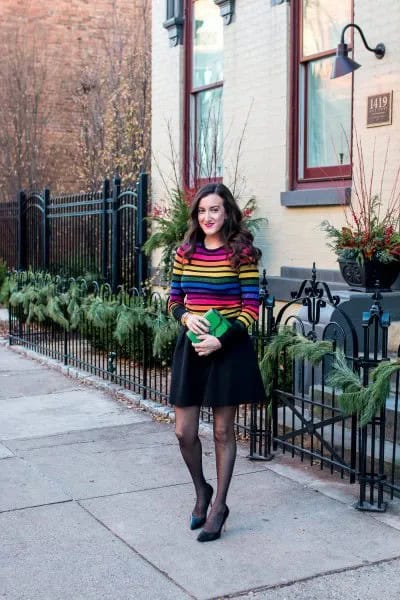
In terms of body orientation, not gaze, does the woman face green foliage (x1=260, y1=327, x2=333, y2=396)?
no

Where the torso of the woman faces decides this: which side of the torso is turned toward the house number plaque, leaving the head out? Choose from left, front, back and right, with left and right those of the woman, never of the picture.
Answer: back

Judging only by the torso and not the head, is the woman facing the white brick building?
no

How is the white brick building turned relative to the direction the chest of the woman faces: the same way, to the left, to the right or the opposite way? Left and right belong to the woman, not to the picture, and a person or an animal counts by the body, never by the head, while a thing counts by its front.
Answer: the same way

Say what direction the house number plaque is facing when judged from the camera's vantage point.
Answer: facing the viewer and to the left of the viewer

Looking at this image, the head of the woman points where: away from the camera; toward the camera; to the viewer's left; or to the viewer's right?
toward the camera

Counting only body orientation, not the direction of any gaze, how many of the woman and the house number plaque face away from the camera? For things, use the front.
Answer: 0

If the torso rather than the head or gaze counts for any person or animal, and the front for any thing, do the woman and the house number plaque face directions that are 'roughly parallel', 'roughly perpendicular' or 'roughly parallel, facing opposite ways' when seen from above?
roughly parallel

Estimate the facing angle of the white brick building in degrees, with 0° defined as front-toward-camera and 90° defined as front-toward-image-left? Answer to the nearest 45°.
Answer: approximately 45°

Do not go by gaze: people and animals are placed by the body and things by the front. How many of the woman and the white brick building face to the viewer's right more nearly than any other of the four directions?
0

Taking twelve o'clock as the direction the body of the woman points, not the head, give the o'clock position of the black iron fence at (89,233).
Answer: The black iron fence is roughly at 4 o'clock from the woman.

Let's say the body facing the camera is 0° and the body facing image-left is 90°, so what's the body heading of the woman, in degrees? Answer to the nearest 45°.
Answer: approximately 45°

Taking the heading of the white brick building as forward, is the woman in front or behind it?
in front

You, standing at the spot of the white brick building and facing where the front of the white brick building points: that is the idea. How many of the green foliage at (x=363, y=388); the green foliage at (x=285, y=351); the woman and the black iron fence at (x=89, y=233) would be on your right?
1
